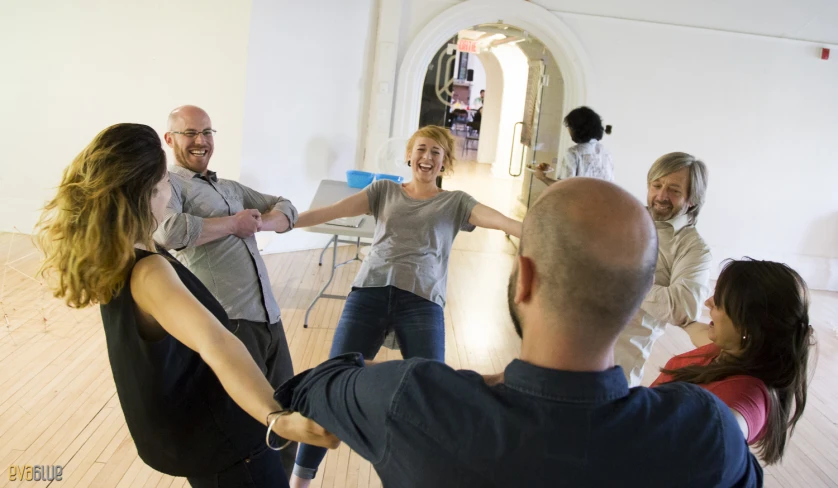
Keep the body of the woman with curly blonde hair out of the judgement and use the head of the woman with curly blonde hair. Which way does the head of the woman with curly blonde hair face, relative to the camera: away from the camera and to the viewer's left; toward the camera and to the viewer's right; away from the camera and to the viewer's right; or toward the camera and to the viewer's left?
away from the camera and to the viewer's right

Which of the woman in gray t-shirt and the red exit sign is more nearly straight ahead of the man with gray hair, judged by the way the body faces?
the woman in gray t-shirt

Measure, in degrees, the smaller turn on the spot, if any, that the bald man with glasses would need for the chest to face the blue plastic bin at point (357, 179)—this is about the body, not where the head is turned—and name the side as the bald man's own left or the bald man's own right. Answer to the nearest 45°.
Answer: approximately 135° to the bald man's own left

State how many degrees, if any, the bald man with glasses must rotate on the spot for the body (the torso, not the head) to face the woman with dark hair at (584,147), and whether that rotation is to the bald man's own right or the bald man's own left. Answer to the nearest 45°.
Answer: approximately 90° to the bald man's own left

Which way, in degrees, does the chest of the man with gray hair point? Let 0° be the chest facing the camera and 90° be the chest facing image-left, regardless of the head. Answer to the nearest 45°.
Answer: approximately 45°

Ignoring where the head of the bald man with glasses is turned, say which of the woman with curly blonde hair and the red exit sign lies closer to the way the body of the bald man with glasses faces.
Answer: the woman with curly blonde hair

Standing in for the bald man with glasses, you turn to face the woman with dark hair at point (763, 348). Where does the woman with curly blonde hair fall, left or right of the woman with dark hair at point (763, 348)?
right
